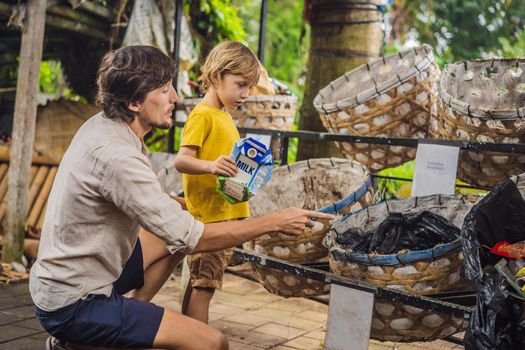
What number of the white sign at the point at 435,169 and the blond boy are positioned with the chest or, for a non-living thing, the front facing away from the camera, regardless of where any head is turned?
0

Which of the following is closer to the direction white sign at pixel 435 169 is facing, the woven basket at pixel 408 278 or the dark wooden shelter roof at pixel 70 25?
the woven basket

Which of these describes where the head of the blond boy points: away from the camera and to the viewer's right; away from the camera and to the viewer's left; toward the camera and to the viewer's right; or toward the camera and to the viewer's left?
toward the camera and to the viewer's right

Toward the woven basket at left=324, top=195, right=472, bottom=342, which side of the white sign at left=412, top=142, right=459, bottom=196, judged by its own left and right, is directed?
front

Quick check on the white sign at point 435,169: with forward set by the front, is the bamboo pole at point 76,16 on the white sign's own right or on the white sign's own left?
on the white sign's own right

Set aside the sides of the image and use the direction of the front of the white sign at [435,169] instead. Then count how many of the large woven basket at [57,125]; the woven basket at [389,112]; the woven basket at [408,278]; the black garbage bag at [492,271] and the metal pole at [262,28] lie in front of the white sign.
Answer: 2

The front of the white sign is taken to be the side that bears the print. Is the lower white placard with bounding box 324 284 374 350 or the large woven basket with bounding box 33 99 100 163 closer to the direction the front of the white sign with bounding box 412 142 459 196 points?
the lower white placard

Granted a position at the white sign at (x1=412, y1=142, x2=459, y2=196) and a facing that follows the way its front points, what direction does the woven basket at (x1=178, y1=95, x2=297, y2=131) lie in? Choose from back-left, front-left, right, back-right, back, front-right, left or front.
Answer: back-right

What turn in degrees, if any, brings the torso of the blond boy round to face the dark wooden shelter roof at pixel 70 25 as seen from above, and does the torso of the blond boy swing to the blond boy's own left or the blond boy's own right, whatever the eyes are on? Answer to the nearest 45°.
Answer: approximately 180°

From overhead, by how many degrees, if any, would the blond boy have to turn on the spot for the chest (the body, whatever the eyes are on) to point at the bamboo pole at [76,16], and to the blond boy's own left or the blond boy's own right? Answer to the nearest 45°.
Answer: approximately 180°

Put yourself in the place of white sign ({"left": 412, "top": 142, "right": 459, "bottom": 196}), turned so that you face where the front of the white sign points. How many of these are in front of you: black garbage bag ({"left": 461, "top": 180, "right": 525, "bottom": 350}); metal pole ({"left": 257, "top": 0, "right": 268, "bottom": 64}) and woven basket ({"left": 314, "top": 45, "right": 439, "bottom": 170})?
1

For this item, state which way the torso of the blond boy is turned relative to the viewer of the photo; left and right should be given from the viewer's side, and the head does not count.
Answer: facing the viewer and to the right of the viewer

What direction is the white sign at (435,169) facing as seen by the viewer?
toward the camera
